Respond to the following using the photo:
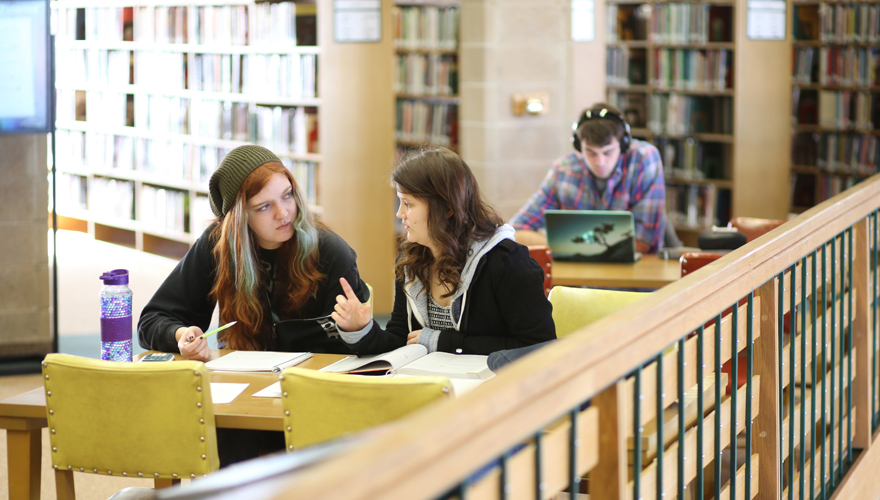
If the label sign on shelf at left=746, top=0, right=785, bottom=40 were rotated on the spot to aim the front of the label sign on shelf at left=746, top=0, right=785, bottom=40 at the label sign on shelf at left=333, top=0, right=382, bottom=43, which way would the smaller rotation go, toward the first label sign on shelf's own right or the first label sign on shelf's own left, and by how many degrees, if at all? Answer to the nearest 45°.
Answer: approximately 45° to the first label sign on shelf's own right

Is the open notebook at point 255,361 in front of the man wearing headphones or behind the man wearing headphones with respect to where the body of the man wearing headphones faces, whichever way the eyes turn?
in front

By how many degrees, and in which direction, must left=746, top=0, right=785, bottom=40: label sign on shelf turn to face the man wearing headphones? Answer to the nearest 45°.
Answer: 0° — it already faces them

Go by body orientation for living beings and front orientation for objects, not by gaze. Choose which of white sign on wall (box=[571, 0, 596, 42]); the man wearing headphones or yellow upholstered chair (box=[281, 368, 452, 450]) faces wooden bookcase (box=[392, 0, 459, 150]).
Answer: the yellow upholstered chair

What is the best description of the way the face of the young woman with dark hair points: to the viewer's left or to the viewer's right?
to the viewer's left

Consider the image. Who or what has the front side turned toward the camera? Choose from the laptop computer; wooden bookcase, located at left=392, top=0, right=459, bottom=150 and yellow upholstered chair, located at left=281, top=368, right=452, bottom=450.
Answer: the wooden bookcase

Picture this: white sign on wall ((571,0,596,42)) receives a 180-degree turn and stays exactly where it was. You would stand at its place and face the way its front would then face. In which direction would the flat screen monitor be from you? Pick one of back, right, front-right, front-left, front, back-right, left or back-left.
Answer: back-left

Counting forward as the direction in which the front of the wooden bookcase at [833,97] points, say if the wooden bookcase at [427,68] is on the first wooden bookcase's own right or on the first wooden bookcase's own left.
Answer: on the first wooden bookcase's own right
